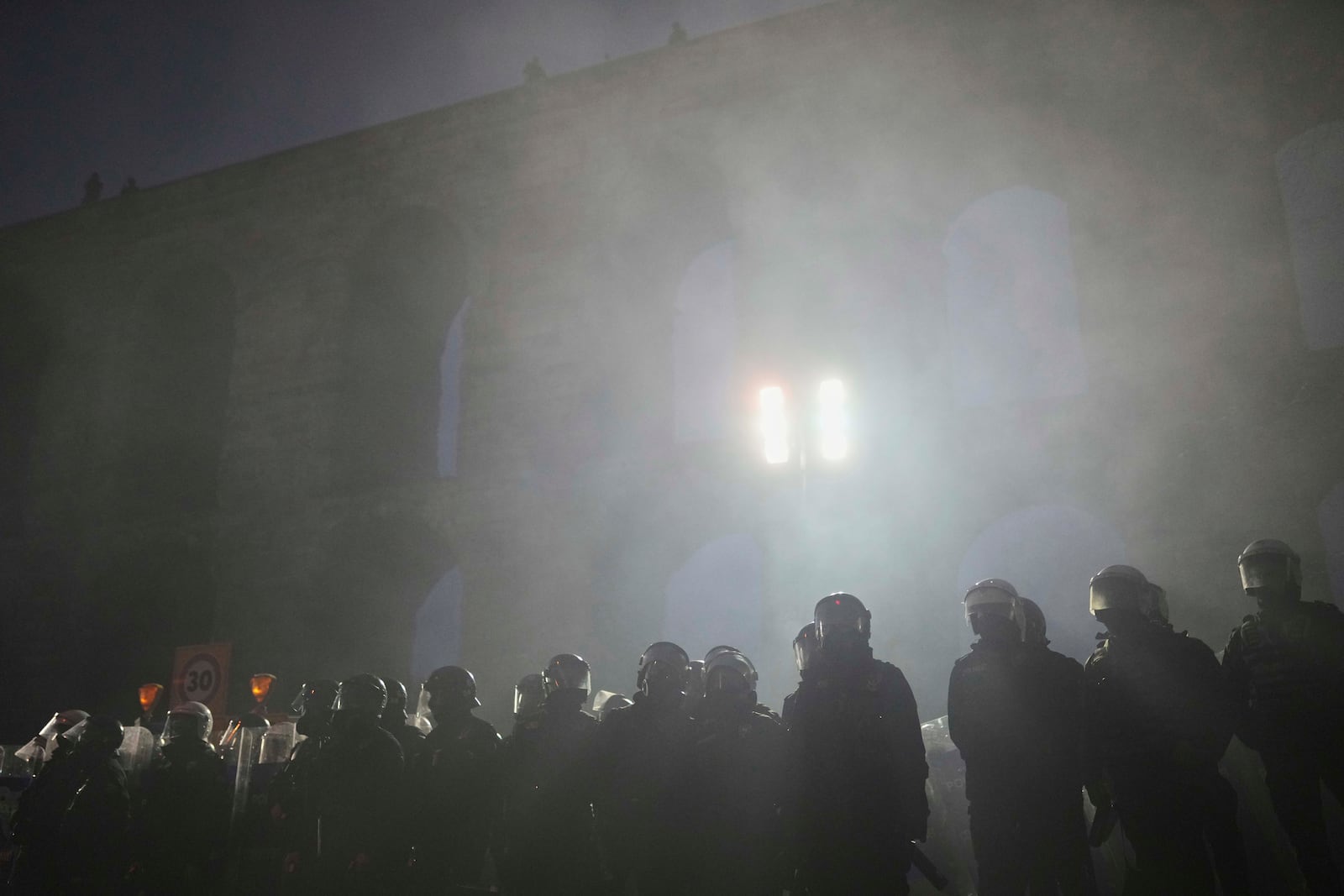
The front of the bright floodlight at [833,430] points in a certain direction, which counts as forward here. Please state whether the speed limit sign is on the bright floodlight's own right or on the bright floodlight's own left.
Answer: on the bright floodlight's own right

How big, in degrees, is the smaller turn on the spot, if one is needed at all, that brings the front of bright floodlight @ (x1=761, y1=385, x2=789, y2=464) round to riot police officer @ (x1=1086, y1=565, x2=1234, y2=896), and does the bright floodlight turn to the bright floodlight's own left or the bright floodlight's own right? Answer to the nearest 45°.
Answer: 0° — it already faces them

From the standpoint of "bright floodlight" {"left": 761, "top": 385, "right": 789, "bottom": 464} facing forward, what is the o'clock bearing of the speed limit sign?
The speed limit sign is roughly at 3 o'clock from the bright floodlight.

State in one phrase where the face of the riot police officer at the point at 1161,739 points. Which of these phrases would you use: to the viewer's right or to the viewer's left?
to the viewer's left

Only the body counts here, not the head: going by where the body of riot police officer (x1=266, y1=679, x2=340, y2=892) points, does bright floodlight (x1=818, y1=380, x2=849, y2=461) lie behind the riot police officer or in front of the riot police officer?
behind

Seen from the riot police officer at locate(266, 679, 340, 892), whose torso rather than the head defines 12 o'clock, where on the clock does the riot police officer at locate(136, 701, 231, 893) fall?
the riot police officer at locate(136, 701, 231, 893) is roughly at 2 o'clock from the riot police officer at locate(266, 679, 340, 892).
